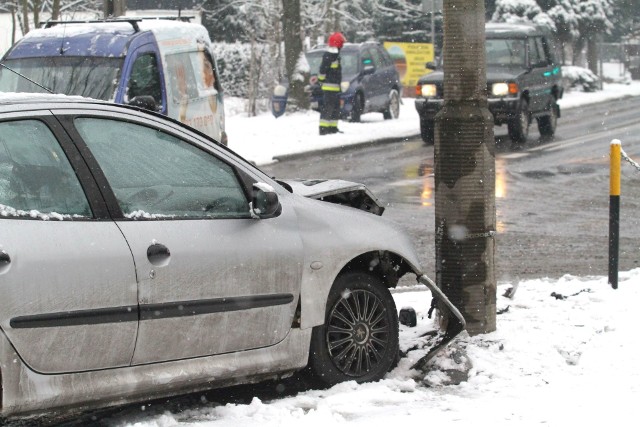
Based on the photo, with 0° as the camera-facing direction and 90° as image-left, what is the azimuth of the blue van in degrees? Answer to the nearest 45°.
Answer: approximately 45°

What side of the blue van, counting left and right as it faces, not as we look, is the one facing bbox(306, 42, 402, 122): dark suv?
back

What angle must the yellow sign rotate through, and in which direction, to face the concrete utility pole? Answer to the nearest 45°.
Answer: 0° — it already faces it

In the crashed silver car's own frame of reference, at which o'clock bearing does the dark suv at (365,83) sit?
The dark suv is roughly at 11 o'clock from the crashed silver car.

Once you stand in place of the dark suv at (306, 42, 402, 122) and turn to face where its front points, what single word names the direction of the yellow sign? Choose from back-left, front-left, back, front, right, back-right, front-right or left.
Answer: back-right

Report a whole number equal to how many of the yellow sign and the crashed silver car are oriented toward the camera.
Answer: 1

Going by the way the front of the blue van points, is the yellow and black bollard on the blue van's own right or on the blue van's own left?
on the blue van's own left

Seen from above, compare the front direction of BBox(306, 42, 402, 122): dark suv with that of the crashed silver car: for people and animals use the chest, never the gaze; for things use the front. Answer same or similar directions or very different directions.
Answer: very different directions

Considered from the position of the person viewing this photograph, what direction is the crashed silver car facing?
facing away from the viewer and to the right of the viewer
